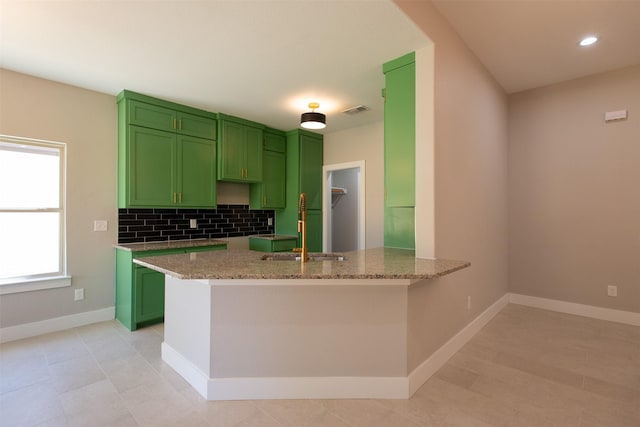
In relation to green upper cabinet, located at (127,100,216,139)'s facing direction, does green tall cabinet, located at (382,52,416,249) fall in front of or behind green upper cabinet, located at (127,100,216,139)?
in front

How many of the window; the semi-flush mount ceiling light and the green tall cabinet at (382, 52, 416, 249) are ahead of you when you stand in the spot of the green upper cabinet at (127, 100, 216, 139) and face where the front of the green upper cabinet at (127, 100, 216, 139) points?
2

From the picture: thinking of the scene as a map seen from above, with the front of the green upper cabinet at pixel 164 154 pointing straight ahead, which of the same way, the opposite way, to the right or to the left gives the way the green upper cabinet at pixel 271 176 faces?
the same way

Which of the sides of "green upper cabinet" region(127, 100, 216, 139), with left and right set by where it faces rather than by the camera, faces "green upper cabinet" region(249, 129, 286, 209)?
left

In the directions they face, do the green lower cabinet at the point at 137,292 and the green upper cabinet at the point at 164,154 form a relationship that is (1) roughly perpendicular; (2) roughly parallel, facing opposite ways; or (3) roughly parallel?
roughly parallel

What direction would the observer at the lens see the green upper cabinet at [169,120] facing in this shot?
facing the viewer and to the right of the viewer

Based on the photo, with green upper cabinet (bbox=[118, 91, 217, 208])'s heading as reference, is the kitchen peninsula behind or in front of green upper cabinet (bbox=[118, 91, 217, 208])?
in front

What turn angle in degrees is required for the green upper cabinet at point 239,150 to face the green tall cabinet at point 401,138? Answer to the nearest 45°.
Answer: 0° — it already faces it

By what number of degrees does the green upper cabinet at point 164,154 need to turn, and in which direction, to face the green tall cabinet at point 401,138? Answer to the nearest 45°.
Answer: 0° — it already faces it

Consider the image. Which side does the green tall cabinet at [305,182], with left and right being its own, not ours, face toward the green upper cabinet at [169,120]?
right

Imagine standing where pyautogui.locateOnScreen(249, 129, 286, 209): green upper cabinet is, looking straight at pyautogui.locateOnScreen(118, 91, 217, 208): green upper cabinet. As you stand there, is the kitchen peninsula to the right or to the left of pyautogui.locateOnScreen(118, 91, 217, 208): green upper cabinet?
left

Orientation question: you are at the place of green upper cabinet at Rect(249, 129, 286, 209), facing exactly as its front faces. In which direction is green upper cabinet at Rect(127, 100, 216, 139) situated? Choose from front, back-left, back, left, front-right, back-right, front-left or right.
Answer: right

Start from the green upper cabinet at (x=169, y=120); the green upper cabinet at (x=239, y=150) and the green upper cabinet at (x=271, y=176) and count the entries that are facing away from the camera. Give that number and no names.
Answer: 0

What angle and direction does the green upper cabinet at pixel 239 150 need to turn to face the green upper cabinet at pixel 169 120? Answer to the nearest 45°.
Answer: approximately 90° to its right
